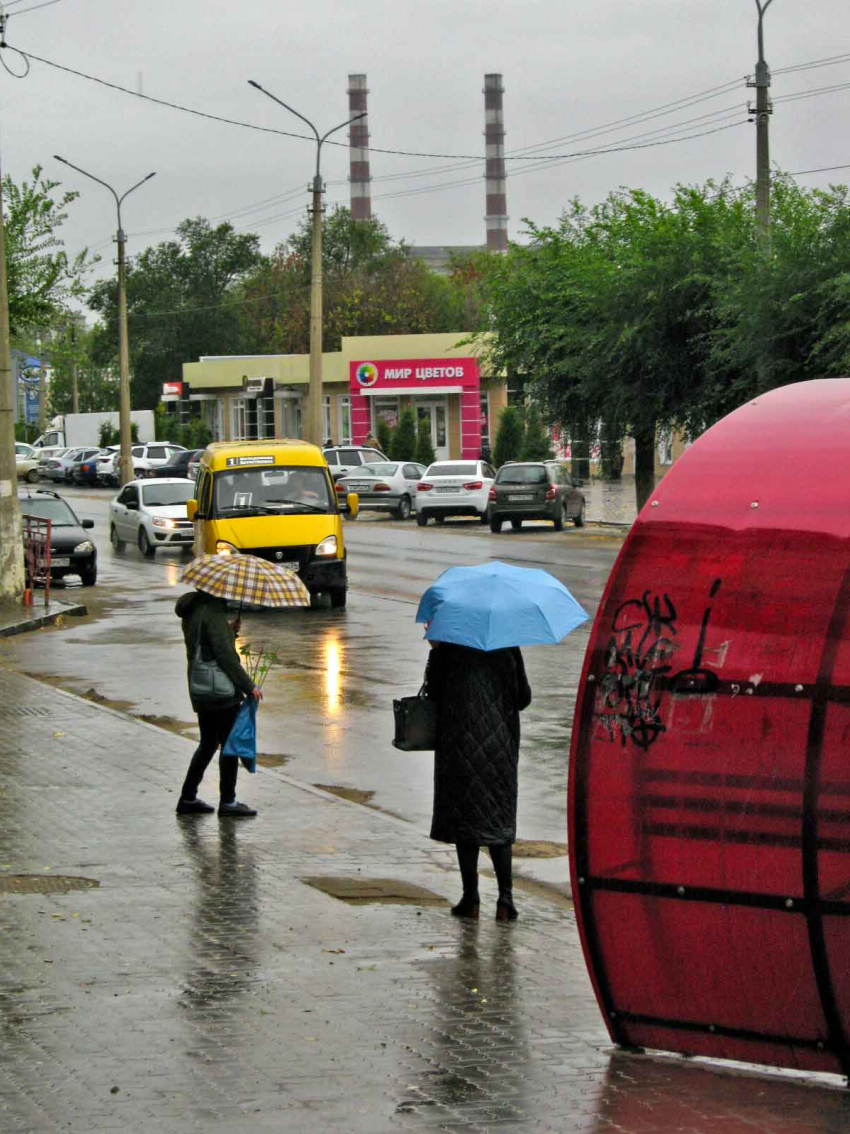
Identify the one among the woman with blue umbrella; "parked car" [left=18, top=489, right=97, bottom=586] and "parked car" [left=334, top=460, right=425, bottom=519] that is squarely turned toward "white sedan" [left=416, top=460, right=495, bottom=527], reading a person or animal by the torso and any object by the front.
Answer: the woman with blue umbrella

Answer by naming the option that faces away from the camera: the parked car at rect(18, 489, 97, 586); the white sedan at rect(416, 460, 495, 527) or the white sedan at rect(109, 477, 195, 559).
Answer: the white sedan at rect(416, 460, 495, 527)

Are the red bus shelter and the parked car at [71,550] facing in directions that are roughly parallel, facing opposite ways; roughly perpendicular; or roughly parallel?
roughly perpendicular

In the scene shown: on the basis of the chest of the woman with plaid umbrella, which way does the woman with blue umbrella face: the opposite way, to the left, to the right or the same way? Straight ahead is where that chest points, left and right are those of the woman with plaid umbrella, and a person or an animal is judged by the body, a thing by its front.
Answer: to the left

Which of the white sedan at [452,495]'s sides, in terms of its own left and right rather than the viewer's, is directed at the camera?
back

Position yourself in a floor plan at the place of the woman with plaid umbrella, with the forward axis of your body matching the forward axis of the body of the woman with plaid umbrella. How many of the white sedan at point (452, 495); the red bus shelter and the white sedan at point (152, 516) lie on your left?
2

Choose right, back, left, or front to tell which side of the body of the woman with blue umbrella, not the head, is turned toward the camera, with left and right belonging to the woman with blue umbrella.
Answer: back

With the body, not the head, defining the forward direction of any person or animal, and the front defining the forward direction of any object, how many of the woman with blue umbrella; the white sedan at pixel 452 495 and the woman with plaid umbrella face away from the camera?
2

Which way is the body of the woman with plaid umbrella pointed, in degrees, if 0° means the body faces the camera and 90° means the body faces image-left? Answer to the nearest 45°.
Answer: approximately 270°

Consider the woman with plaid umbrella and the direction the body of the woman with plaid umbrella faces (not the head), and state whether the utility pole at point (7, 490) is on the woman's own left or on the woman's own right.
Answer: on the woman's own left

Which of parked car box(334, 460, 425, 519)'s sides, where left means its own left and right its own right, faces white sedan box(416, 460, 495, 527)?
right
